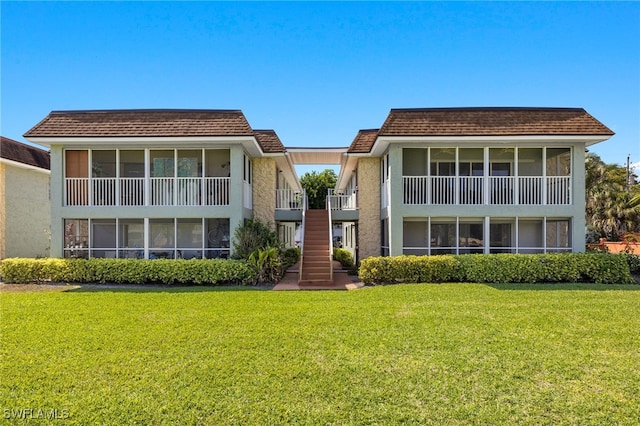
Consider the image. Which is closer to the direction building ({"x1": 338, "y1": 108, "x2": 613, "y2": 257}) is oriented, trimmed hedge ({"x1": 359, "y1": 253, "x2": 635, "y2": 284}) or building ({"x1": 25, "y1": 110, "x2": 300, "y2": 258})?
the trimmed hedge

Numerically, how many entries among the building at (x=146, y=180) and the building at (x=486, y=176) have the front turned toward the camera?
2

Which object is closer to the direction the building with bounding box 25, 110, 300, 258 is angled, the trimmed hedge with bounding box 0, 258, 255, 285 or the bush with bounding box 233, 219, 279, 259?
the trimmed hedge

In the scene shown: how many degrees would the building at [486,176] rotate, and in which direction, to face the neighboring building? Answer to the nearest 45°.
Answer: approximately 90° to its right

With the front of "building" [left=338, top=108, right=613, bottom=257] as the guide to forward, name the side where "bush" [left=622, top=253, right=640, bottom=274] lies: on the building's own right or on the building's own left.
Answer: on the building's own left

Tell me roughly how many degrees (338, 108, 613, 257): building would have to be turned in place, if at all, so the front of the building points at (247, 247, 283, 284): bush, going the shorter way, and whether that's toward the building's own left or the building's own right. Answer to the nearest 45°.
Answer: approximately 45° to the building's own right

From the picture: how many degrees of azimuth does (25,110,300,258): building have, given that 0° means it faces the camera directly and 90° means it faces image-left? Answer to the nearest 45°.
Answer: approximately 0°

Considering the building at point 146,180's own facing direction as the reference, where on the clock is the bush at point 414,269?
The bush is roughly at 10 o'clock from the building.

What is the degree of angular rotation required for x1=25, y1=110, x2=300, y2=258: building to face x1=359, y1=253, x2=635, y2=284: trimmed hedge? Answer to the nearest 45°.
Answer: approximately 45° to its left

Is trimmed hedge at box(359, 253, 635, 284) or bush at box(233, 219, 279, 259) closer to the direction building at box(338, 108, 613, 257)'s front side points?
the trimmed hedge

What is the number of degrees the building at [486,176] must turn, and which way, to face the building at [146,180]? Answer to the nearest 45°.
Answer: approximately 90° to its right
